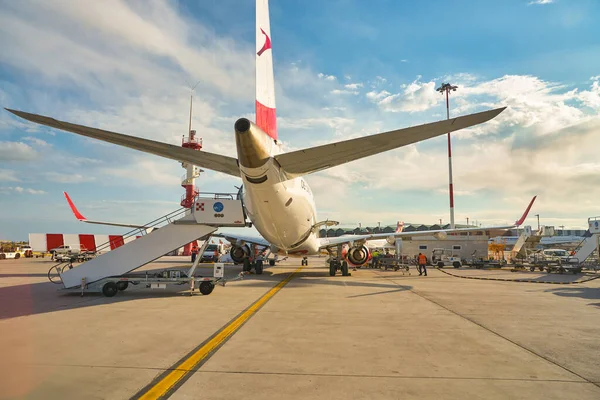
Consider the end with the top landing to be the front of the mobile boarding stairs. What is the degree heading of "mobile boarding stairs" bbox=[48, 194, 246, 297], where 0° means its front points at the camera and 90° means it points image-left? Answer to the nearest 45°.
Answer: approximately 270°

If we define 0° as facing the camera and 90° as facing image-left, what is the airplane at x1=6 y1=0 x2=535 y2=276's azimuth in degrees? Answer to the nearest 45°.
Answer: approximately 180°

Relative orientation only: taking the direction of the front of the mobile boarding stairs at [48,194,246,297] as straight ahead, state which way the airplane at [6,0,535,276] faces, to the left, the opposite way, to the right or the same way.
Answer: to the left
